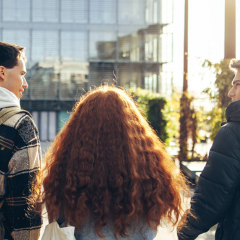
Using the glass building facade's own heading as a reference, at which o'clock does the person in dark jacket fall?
The person in dark jacket is roughly at 12 o'clock from the glass building facade.

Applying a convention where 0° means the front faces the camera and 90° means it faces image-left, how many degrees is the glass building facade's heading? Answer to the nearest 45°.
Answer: approximately 0°
